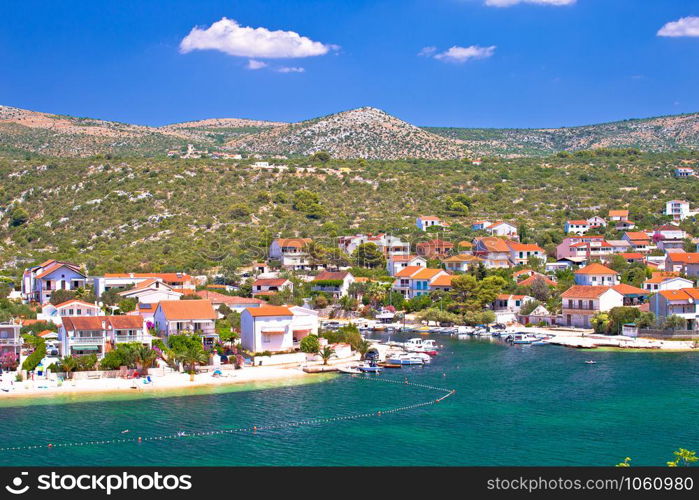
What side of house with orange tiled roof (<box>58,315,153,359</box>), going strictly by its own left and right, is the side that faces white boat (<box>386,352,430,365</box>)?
left

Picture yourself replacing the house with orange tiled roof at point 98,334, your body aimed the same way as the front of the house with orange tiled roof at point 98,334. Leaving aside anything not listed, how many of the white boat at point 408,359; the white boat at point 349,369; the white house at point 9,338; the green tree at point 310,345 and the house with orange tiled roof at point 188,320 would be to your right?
1

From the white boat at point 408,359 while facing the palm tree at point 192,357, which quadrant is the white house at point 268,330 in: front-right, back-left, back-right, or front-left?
front-right

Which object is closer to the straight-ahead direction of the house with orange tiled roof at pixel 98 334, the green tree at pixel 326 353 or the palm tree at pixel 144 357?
the palm tree

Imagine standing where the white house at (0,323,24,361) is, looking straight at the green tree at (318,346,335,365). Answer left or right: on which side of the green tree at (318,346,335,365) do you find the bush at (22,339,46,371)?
right

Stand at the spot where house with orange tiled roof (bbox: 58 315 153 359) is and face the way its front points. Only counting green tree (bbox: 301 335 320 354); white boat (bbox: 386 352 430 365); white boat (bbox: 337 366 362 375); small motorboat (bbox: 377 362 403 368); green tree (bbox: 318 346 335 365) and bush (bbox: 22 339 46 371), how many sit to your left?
5

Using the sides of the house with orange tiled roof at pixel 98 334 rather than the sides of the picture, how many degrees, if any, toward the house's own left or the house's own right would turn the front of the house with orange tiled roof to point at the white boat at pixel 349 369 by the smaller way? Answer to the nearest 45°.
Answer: approximately 90° to the house's own left

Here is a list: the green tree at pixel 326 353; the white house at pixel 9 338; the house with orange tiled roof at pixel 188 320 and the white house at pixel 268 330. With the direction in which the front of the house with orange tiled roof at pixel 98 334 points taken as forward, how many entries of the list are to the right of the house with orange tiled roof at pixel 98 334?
1

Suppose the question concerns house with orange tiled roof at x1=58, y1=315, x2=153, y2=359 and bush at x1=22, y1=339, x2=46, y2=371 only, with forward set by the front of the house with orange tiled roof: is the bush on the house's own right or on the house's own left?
on the house's own right

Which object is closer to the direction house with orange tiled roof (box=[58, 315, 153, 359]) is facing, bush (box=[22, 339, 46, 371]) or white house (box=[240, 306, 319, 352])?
the bush

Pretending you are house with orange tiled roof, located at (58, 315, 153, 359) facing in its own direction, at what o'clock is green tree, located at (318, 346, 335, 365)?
The green tree is roughly at 9 o'clock from the house with orange tiled roof.

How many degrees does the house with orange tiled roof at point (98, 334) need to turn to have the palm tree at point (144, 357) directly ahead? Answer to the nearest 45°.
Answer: approximately 45° to its left

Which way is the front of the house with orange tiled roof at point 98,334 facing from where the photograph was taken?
facing the viewer

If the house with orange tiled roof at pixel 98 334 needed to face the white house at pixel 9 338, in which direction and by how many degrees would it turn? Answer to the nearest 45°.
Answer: approximately 90° to its right

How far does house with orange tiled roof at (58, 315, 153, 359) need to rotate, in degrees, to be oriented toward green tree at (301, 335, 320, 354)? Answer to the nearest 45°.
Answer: approximately 90° to its left
